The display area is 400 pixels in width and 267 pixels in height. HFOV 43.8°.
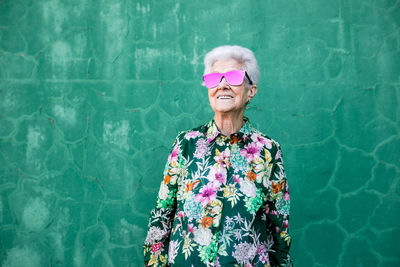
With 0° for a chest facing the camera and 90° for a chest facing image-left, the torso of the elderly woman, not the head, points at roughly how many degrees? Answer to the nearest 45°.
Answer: approximately 0°
